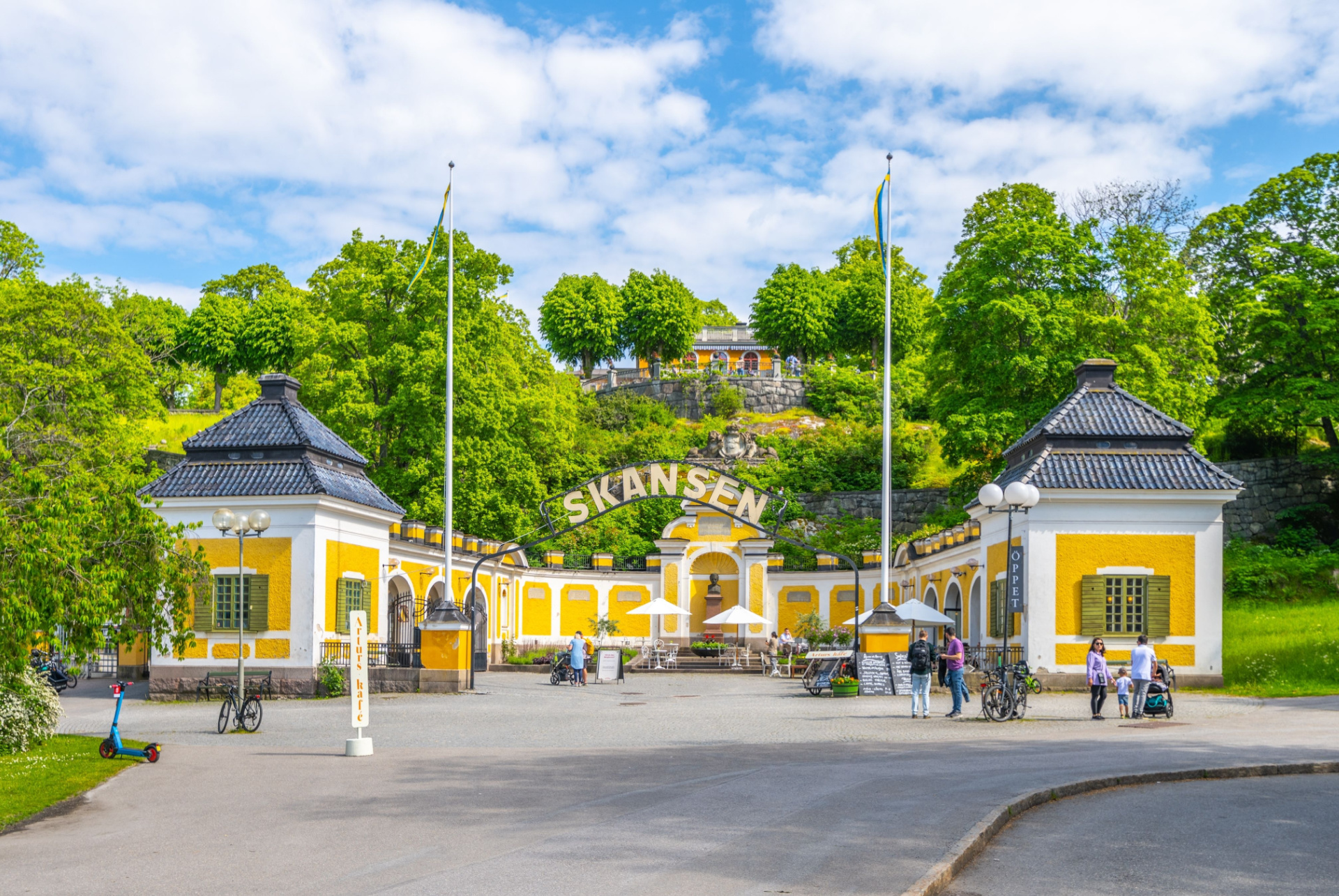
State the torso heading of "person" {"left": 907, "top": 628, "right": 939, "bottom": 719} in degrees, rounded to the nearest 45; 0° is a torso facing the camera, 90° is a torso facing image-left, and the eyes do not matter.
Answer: approximately 180°

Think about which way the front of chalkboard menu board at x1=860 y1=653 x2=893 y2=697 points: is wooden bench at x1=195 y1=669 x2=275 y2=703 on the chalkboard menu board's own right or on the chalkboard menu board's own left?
on the chalkboard menu board's own right

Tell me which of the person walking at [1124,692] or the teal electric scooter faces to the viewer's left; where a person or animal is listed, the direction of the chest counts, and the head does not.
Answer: the teal electric scooter

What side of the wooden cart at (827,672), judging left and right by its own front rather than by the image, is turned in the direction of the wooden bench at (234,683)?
right
